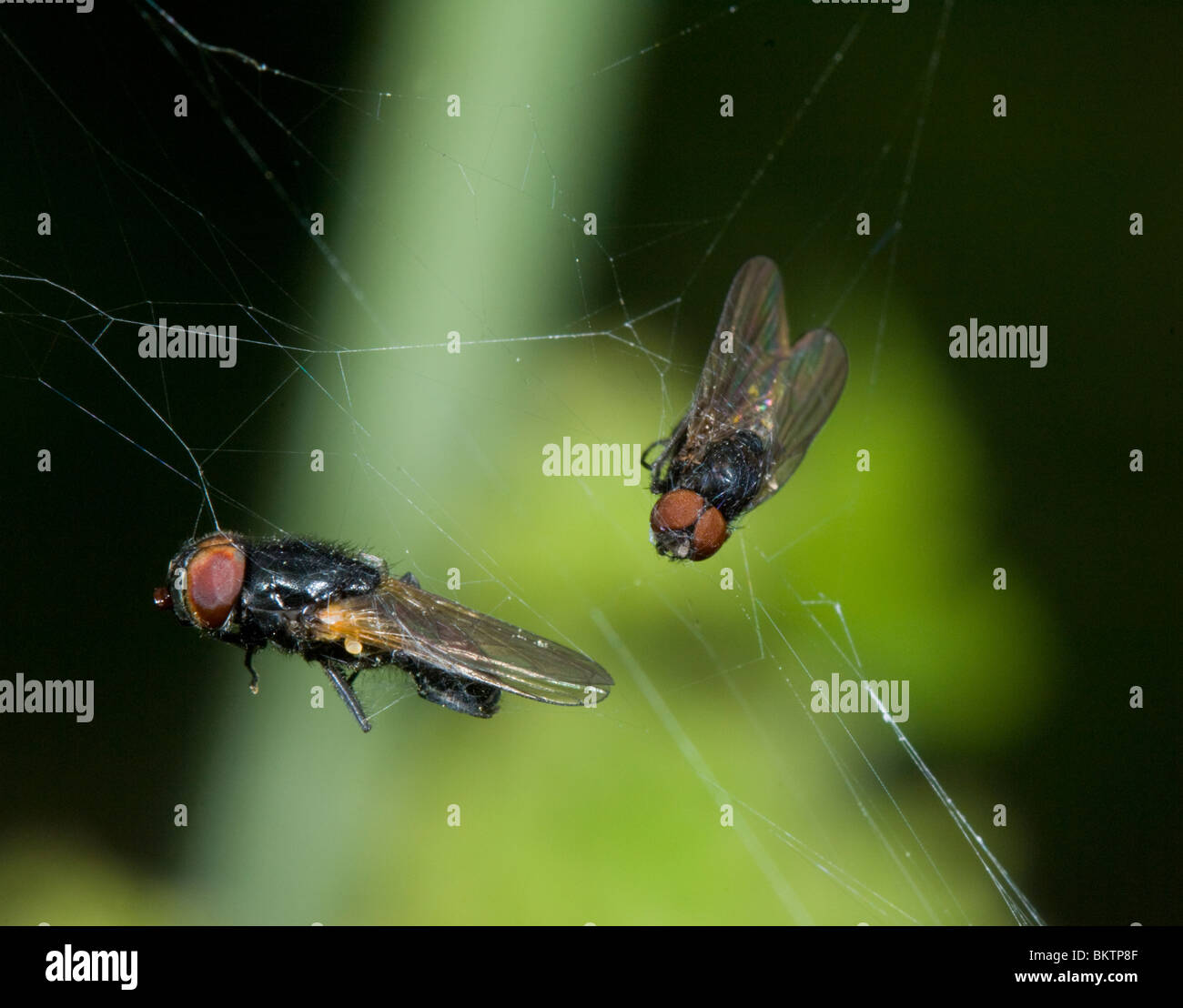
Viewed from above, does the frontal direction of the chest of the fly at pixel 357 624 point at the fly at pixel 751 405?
no

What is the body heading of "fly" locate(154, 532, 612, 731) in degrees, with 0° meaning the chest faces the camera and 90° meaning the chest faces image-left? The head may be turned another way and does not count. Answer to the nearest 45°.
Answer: approximately 90°
